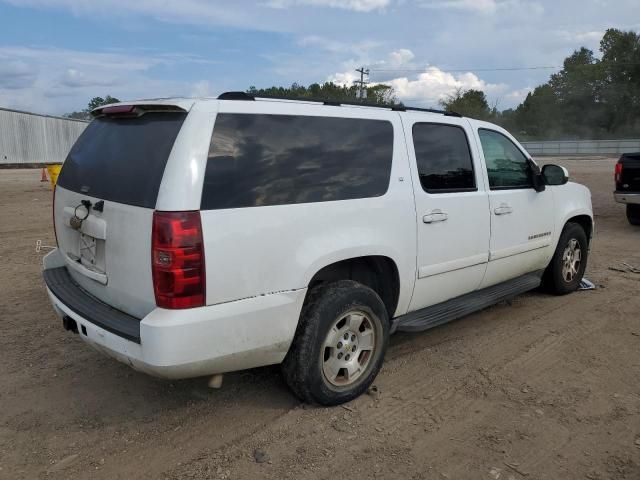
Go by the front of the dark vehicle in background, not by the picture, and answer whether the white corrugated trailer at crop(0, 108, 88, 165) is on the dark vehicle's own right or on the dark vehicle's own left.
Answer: on the dark vehicle's own left

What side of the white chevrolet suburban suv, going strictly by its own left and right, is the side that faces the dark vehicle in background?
front

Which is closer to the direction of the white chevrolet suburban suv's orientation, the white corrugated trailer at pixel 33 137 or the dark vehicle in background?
the dark vehicle in background

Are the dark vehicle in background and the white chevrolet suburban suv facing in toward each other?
no

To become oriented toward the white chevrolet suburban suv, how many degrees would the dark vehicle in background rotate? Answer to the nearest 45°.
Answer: approximately 180°

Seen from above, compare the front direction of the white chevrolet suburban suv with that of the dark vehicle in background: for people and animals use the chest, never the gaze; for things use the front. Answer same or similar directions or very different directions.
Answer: same or similar directions

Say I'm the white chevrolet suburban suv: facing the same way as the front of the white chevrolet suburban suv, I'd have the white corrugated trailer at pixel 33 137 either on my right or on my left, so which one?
on my left

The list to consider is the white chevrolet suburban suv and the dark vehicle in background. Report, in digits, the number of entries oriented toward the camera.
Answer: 0

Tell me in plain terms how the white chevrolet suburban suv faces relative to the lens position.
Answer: facing away from the viewer and to the right of the viewer

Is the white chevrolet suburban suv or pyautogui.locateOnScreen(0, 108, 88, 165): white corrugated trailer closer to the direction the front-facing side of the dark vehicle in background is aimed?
the white corrugated trailer

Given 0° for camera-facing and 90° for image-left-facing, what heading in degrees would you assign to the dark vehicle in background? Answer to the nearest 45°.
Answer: approximately 180°
